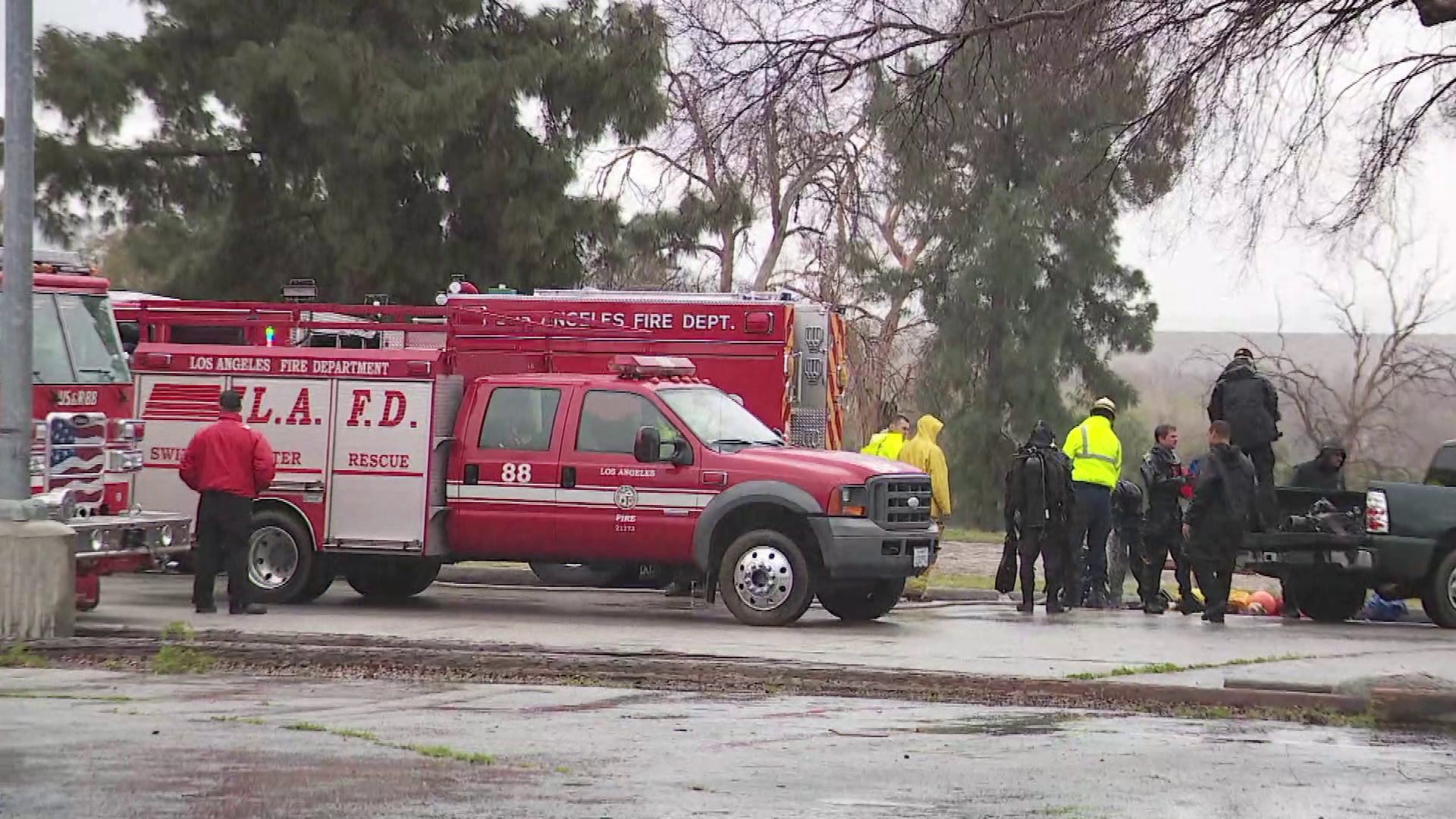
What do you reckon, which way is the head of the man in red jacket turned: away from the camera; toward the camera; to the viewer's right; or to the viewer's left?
away from the camera

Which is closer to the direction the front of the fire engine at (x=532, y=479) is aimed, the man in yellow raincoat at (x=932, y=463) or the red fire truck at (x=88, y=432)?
the man in yellow raincoat

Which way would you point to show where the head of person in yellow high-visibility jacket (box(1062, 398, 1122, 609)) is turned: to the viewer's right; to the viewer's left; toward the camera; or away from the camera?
away from the camera

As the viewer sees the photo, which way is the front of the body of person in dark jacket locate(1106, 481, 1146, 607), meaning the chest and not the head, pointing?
away from the camera

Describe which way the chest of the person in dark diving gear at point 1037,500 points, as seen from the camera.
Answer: away from the camera

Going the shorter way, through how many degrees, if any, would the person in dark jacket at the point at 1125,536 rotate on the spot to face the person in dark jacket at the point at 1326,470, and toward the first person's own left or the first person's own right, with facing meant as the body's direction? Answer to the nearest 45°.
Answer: approximately 90° to the first person's own right

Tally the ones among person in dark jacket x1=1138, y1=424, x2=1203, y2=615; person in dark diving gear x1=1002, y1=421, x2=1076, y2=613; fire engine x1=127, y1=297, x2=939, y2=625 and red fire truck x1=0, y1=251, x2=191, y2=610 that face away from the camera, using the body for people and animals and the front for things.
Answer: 1

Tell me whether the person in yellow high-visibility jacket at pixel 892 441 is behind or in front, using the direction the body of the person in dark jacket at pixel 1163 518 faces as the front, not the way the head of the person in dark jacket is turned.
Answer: behind

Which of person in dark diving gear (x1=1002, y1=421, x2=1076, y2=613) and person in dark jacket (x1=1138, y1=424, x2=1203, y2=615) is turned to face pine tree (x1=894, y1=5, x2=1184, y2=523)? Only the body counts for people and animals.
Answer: person in dark diving gear (x1=1002, y1=421, x2=1076, y2=613)

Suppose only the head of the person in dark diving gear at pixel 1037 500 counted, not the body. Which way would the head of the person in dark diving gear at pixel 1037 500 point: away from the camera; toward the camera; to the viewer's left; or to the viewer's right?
away from the camera
